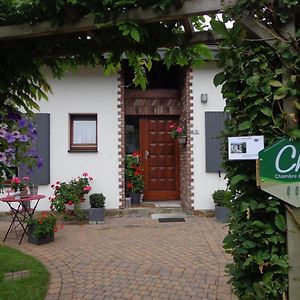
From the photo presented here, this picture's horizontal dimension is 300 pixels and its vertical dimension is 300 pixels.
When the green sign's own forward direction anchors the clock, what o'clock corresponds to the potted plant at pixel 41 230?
The potted plant is roughly at 4 o'clock from the green sign.

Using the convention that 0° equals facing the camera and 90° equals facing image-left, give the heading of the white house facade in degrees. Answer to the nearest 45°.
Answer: approximately 0°

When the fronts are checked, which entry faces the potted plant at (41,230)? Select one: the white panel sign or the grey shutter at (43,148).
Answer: the grey shutter

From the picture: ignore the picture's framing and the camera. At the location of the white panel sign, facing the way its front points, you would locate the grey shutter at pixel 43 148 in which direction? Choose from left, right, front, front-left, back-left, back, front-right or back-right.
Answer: back-right

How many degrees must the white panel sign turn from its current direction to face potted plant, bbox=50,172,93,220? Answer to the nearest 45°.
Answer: approximately 135° to its right

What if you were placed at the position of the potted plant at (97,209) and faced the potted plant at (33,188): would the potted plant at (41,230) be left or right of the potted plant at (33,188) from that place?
left

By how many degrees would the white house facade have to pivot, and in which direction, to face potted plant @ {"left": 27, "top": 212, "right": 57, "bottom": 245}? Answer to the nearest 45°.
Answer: approximately 45° to its right

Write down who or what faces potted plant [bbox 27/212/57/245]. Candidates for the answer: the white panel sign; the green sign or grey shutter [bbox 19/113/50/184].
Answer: the grey shutter
